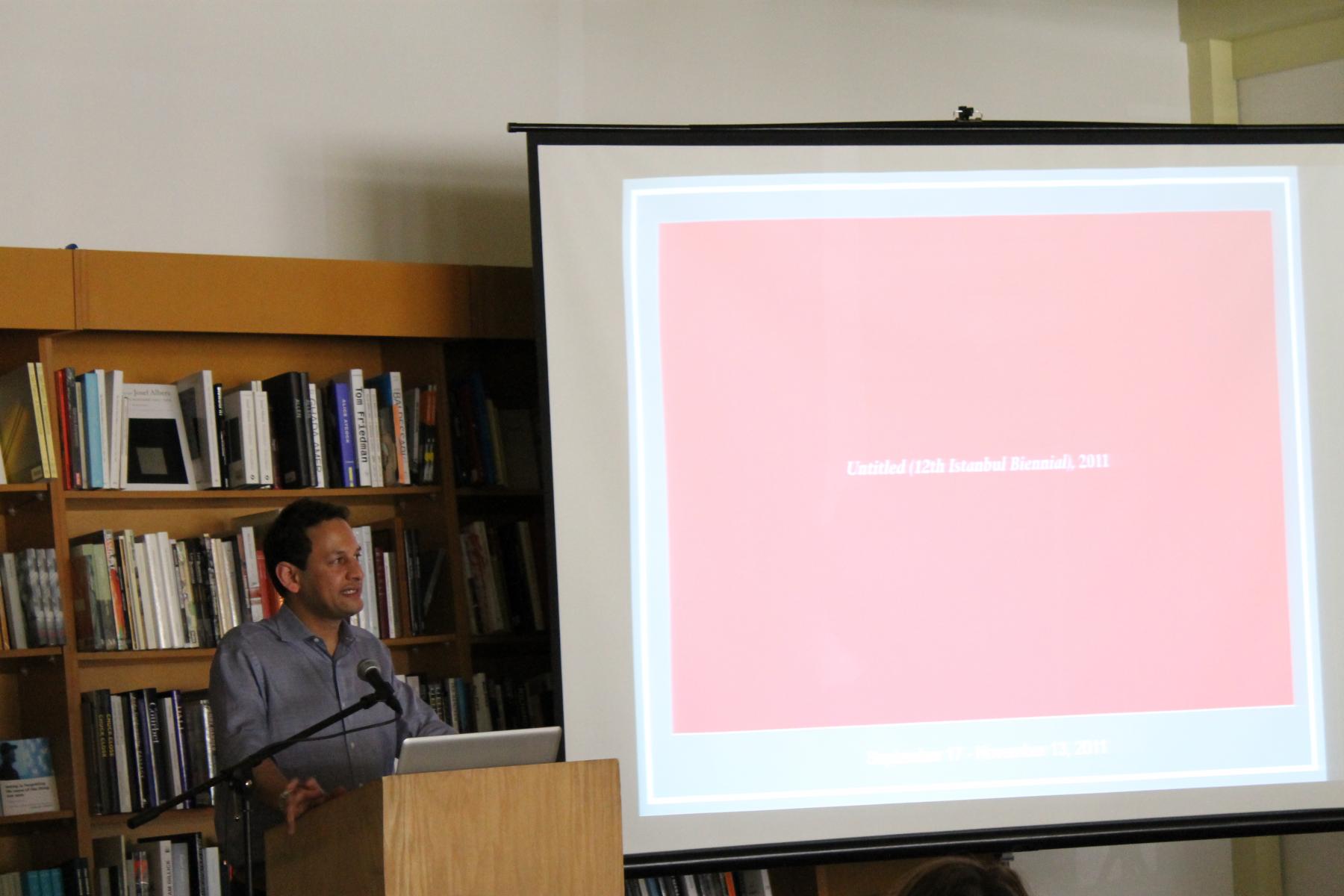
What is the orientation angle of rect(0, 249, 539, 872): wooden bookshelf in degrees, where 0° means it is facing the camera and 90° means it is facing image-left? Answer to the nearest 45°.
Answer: approximately 0°

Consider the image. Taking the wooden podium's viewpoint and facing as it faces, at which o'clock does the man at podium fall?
The man at podium is roughly at 7 o'clock from the wooden podium.

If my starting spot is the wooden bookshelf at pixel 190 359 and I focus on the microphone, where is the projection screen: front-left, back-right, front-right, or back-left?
front-left

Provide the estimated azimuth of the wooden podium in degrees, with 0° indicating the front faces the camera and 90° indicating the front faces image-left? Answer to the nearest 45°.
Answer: approximately 315°

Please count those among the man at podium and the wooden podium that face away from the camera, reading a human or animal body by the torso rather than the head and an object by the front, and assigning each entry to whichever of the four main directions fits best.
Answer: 0

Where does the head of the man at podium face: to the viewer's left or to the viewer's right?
to the viewer's right

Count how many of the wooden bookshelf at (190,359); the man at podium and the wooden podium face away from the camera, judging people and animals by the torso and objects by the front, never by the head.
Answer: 0

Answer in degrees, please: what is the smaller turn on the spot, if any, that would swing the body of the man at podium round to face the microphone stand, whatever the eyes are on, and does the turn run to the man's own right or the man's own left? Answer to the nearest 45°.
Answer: approximately 45° to the man's own right

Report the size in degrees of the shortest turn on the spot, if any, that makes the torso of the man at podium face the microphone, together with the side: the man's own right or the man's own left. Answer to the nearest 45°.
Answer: approximately 45° to the man's own right

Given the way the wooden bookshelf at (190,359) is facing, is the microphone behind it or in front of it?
in front

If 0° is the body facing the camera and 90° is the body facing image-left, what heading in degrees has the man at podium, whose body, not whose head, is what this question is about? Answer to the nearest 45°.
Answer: approximately 315°
